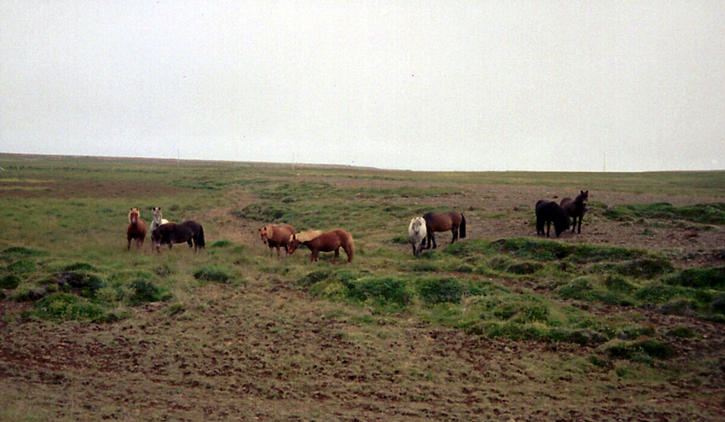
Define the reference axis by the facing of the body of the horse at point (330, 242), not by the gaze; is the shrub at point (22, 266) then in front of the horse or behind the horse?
in front

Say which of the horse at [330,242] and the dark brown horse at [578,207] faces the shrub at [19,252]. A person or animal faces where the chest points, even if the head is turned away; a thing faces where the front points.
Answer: the horse

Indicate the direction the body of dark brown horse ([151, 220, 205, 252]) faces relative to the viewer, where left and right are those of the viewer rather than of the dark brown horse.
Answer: facing to the left of the viewer

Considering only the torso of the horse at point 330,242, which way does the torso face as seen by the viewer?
to the viewer's left

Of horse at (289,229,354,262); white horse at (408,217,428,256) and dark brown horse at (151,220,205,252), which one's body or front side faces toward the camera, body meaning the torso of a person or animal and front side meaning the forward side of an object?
the white horse

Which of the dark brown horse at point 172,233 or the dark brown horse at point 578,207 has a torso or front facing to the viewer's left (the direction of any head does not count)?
the dark brown horse at point 172,233

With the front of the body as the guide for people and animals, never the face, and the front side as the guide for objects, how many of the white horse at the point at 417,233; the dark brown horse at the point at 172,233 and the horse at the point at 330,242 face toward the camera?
1

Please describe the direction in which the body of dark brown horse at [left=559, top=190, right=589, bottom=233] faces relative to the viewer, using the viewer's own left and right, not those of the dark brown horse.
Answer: facing the viewer and to the right of the viewer

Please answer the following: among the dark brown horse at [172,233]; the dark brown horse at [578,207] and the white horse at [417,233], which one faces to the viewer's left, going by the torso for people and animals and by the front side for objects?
the dark brown horse at [172,233]

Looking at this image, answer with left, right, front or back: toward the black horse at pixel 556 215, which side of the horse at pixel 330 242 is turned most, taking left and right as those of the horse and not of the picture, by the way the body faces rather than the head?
back

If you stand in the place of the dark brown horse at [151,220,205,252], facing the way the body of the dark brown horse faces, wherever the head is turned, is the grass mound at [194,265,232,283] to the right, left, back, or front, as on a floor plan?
left

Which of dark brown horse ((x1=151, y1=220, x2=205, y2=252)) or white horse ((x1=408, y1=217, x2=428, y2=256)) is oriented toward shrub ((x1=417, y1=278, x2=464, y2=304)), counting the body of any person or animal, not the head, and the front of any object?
the white horse
